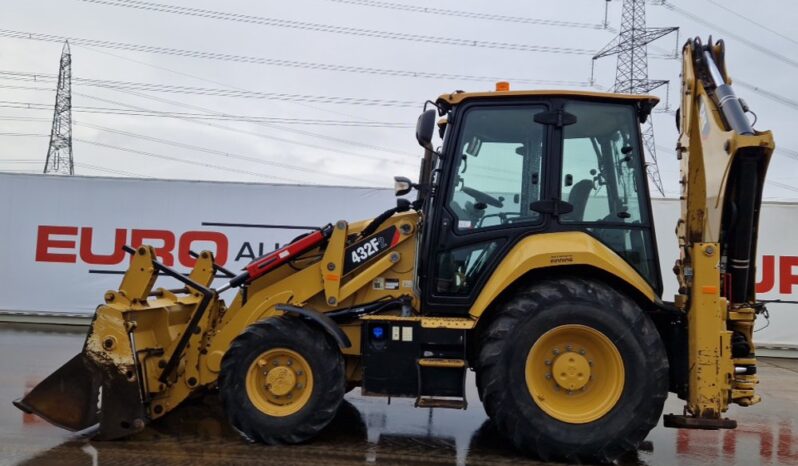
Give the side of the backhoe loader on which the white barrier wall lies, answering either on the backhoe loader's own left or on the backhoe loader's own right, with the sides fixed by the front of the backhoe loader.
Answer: on the backhoe loader's own right

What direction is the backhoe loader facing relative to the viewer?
to the viewer's left
